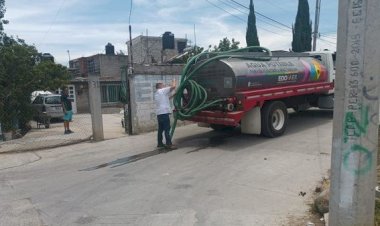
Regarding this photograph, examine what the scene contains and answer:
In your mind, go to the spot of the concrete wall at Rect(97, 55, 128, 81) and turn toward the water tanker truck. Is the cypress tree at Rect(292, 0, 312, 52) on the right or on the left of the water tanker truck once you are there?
left

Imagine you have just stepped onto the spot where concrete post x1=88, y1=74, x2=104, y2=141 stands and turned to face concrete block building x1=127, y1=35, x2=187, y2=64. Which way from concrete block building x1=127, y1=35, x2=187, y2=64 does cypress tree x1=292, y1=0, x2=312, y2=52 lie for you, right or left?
right

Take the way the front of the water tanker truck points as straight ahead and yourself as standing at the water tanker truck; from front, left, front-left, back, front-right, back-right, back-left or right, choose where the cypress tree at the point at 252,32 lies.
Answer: front-left

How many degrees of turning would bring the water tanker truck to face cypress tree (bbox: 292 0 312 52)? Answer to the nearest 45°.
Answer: approximately 45° to its left

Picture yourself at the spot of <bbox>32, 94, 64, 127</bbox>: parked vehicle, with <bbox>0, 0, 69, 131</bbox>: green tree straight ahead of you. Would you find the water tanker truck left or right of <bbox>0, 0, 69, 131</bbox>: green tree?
left

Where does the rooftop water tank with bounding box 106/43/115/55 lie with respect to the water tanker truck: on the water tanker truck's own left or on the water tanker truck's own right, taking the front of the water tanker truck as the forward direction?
on the water tanker truck's own left

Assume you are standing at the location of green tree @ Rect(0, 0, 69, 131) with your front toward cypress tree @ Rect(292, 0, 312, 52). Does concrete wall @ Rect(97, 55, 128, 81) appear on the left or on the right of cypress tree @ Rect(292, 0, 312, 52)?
left

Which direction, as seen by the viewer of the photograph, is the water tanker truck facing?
facing away from the viewer and to the right of the viewer

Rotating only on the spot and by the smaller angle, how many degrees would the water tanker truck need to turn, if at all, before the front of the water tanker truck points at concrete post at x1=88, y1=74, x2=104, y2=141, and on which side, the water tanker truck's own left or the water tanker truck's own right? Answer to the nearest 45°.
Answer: approximately 135° to the water tanker truck's own left

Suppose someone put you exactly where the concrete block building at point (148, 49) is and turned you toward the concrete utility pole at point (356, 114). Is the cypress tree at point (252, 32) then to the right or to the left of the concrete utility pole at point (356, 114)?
left
